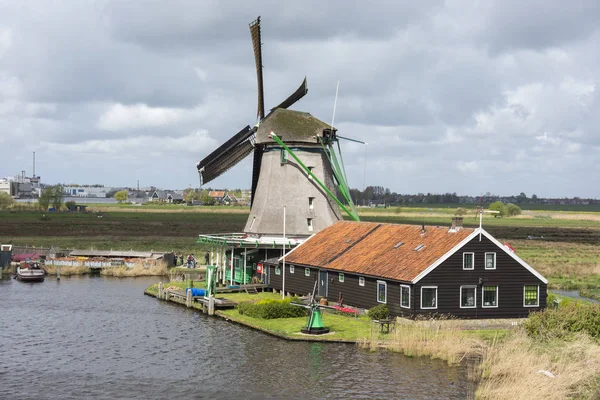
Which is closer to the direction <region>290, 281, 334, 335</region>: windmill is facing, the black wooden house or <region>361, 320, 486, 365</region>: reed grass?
the reed grass
